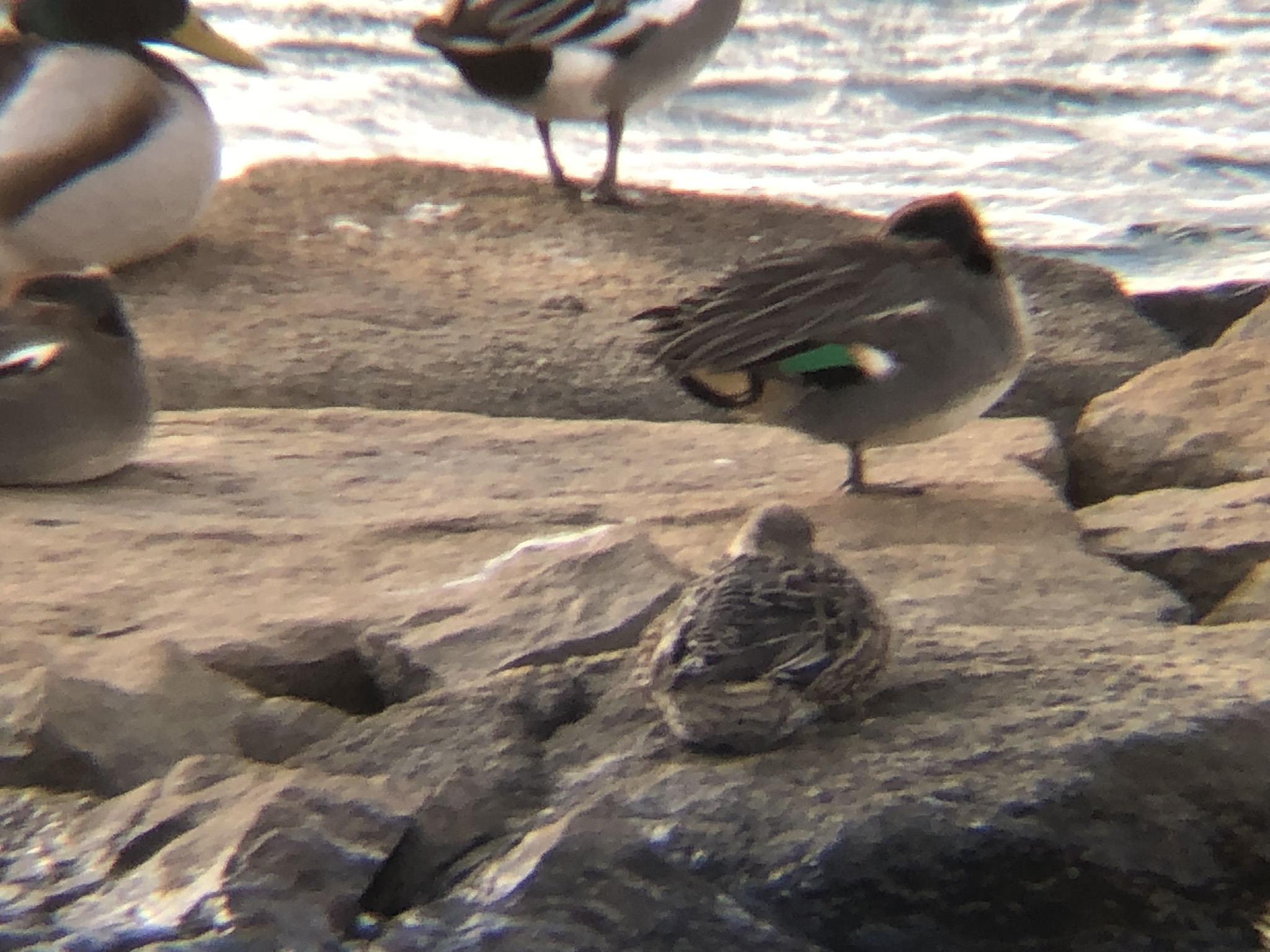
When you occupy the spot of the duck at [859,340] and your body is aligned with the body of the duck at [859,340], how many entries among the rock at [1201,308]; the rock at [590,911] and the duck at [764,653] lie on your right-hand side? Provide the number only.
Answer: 2

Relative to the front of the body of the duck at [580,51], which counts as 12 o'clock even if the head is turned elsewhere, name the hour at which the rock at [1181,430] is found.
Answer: The rock is roughly at 2 o'clock from the duck.

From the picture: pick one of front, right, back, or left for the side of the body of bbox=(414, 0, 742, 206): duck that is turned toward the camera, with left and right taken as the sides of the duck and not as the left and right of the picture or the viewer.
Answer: right

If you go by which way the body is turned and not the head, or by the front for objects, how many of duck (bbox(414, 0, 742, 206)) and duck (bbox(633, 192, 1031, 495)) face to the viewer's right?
2

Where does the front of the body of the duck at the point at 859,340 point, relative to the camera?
to the viewer's right

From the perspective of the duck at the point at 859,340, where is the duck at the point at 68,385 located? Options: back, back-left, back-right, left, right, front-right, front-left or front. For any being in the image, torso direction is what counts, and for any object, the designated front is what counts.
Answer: back

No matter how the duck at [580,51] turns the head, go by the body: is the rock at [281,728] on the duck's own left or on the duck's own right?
on the duck's own right

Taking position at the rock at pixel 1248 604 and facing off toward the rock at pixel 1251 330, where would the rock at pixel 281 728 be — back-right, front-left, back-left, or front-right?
back-left
